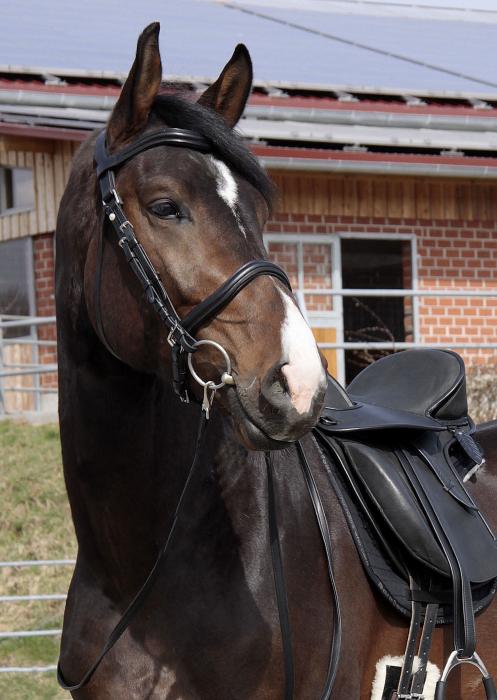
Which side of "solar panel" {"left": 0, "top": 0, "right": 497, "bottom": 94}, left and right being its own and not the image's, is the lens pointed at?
front

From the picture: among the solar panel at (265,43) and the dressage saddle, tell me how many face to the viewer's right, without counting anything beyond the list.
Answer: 0

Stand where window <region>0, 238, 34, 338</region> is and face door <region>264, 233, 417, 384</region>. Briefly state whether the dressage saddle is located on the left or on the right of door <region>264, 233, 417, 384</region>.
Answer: right

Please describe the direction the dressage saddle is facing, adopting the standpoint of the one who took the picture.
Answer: facing the viewer and to the left of the viewer

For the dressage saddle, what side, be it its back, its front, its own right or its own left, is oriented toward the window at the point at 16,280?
right

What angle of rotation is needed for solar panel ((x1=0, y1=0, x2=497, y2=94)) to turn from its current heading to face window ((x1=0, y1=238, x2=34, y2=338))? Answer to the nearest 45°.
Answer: approximately 45° to its right

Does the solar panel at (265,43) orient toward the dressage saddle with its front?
yes

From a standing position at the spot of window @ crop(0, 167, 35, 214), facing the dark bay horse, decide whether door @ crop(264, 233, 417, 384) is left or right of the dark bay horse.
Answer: left

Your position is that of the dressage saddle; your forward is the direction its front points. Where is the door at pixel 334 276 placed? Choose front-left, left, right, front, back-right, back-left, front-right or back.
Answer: back-right

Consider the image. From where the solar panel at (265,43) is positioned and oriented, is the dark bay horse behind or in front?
in front

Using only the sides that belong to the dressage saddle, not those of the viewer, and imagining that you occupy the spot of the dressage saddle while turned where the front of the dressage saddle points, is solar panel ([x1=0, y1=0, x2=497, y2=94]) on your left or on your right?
on your right
